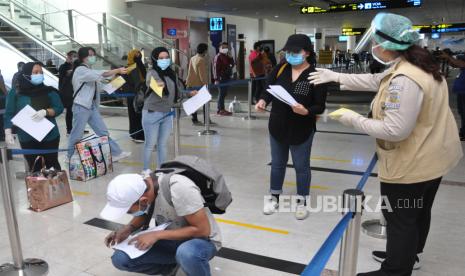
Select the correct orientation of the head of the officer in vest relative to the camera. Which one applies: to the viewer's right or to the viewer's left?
to the viewer's left

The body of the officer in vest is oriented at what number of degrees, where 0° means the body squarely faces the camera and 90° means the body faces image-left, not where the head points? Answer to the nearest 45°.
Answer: approximately 90°

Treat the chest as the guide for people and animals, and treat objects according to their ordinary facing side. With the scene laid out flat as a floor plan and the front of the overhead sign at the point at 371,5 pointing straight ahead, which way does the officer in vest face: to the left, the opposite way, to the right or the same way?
to the right

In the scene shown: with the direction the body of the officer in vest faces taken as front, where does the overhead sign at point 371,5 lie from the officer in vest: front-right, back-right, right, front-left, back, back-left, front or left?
right

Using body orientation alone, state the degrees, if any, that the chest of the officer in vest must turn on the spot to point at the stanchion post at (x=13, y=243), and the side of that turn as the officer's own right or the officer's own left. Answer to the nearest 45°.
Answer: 0° — they already face it

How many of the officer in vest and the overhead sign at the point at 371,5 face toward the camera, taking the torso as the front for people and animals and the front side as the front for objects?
1

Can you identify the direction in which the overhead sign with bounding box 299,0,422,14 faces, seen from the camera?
facing the viewer

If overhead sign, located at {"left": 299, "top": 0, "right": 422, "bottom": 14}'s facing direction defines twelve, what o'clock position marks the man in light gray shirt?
The man in light gray shirt is roughly at 12 o'clock from the overhead sign.

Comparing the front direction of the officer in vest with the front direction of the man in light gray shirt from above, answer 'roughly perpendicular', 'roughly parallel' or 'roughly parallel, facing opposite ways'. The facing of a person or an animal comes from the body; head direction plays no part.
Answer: roughly perpendicular

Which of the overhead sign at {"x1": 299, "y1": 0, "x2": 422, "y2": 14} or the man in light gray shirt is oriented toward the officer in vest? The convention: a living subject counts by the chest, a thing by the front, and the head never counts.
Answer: the overhead sign

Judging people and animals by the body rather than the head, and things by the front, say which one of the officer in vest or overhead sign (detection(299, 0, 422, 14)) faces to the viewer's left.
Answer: the officer in vest

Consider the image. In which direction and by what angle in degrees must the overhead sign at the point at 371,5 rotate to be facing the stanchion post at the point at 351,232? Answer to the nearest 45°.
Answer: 0° — it already faces it

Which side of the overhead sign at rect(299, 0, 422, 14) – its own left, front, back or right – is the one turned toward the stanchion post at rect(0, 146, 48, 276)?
front

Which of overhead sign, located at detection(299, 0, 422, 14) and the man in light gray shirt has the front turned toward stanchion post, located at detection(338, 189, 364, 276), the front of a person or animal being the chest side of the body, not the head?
the overhead sign
